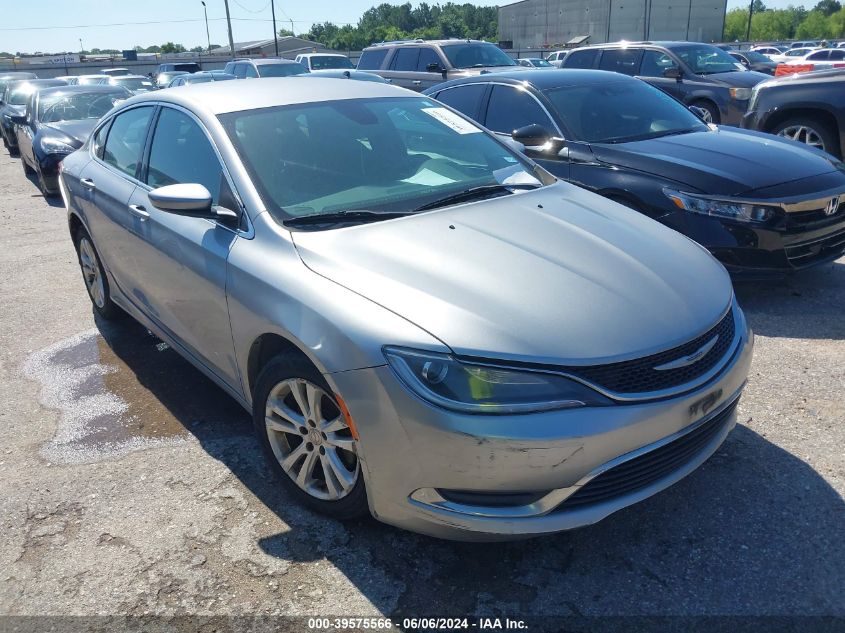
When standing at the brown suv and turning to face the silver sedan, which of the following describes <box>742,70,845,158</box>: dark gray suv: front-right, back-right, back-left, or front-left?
front-left

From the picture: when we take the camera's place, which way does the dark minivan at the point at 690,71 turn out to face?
facing the viewer and to the right of the viewer

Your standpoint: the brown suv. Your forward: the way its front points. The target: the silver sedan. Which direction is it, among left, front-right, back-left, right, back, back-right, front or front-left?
front-right

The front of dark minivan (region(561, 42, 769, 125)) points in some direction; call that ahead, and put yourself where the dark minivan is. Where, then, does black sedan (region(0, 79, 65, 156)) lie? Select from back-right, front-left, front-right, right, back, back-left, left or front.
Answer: back-right

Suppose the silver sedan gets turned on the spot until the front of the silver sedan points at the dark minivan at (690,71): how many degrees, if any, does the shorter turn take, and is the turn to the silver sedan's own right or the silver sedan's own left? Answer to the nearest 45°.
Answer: approximately 90° to the silver sedan's own left

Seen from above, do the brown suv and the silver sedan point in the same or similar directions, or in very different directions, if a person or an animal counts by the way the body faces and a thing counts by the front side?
same or similar directions

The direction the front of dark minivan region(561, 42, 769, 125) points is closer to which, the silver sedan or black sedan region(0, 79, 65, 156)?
the silver sedan

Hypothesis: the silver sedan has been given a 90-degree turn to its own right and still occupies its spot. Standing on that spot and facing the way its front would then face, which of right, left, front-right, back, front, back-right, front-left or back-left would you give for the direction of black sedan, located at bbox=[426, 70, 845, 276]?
back

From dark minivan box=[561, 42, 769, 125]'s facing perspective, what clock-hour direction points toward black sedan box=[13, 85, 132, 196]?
The black sedan is roughly at 4 o'clock from the dark minivan.

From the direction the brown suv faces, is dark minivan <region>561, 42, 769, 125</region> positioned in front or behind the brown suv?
in front

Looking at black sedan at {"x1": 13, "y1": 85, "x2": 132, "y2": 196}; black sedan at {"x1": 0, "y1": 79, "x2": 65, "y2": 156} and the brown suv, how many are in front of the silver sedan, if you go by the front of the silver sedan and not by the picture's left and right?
0

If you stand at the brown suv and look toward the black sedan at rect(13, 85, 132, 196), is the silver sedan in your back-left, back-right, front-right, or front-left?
front-left

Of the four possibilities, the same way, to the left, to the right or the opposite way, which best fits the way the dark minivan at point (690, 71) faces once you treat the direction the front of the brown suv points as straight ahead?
the same way

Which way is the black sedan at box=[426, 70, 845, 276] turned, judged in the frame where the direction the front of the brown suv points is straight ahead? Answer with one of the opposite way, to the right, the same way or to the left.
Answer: the same way

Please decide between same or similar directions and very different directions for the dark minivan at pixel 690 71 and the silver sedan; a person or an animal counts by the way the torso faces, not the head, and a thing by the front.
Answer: same or similar directions

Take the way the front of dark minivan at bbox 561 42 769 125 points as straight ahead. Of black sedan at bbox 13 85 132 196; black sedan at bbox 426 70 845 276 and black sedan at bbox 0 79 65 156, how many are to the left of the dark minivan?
0

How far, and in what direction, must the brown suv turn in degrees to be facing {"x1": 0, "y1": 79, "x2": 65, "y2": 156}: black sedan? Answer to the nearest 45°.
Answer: approximately 135° to its right
